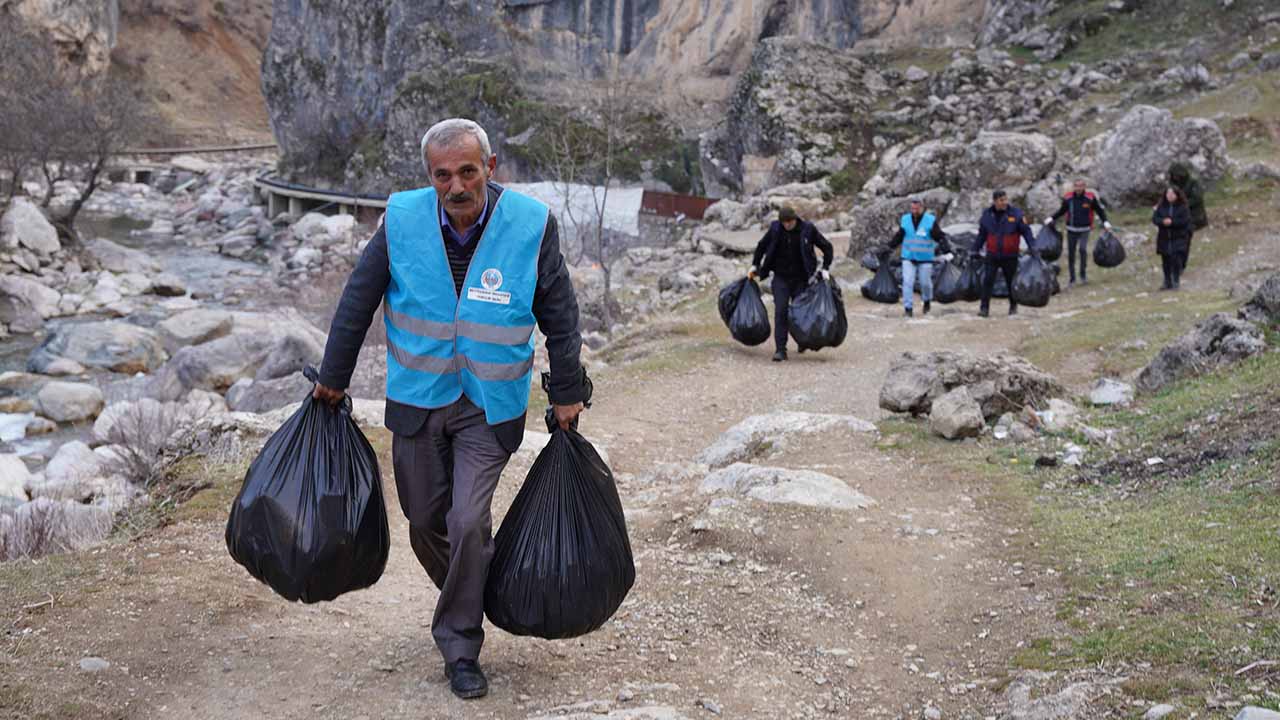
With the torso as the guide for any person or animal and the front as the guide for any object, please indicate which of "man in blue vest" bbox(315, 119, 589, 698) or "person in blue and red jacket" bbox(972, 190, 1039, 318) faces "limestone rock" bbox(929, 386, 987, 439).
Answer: the person in blue and red jacket

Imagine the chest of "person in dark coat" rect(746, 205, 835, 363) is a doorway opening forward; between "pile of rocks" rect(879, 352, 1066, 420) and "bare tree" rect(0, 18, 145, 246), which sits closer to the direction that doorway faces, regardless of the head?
the pile of rocks

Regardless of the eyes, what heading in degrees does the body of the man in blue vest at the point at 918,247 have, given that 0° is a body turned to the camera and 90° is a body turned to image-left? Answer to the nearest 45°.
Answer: approximately 0°

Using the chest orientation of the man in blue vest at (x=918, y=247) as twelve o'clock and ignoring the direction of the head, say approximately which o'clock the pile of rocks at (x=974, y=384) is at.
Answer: The pile of rocks is roughly at 12 o'clock from the man in blue vest.

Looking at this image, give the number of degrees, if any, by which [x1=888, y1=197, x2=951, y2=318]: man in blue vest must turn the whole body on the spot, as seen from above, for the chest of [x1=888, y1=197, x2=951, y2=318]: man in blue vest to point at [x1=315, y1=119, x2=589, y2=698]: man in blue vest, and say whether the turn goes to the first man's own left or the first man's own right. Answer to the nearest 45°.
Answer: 0° — they already face them

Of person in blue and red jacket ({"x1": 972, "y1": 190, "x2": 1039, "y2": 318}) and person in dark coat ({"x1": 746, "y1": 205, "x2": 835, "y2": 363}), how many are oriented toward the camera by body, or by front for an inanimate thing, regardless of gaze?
2
